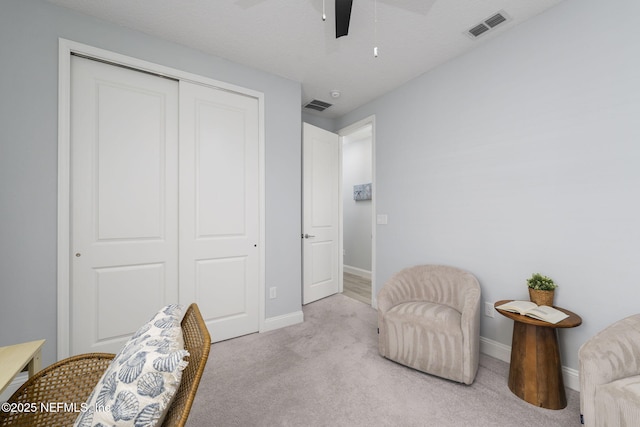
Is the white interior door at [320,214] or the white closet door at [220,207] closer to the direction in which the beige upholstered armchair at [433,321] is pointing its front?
the white closet door

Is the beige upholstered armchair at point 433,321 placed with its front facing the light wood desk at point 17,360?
yes

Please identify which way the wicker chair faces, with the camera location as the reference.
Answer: facing the viewer and to the left of the viewer

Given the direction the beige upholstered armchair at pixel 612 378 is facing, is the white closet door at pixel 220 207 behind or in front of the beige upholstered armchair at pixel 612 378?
in front

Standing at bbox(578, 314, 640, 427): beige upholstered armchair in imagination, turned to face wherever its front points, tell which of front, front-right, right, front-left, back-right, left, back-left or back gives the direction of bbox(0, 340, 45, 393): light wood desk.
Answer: front

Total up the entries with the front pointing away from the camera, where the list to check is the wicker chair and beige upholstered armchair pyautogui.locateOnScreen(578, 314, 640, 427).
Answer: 0

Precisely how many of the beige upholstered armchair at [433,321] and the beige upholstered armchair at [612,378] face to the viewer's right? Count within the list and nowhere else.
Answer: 0

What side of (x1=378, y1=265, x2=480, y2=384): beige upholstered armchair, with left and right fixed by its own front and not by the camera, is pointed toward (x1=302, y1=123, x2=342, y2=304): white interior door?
right
